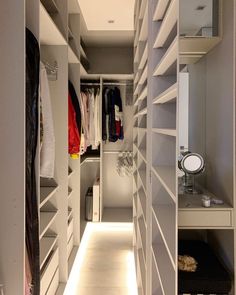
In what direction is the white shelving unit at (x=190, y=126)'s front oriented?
to the viewer's left

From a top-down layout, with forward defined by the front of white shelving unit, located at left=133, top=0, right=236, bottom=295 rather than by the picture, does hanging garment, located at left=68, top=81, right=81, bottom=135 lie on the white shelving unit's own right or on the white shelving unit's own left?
on the white shelving unit's own right

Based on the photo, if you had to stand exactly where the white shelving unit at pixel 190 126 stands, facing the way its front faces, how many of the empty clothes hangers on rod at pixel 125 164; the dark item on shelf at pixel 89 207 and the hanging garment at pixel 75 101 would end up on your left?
0

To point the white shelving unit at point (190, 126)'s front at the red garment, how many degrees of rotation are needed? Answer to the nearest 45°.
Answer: approximately 45° to its right

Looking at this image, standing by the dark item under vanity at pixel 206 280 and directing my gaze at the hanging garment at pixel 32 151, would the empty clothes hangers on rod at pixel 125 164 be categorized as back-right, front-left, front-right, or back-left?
front-right

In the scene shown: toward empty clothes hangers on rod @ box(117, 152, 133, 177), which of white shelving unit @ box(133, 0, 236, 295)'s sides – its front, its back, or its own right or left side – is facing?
right
